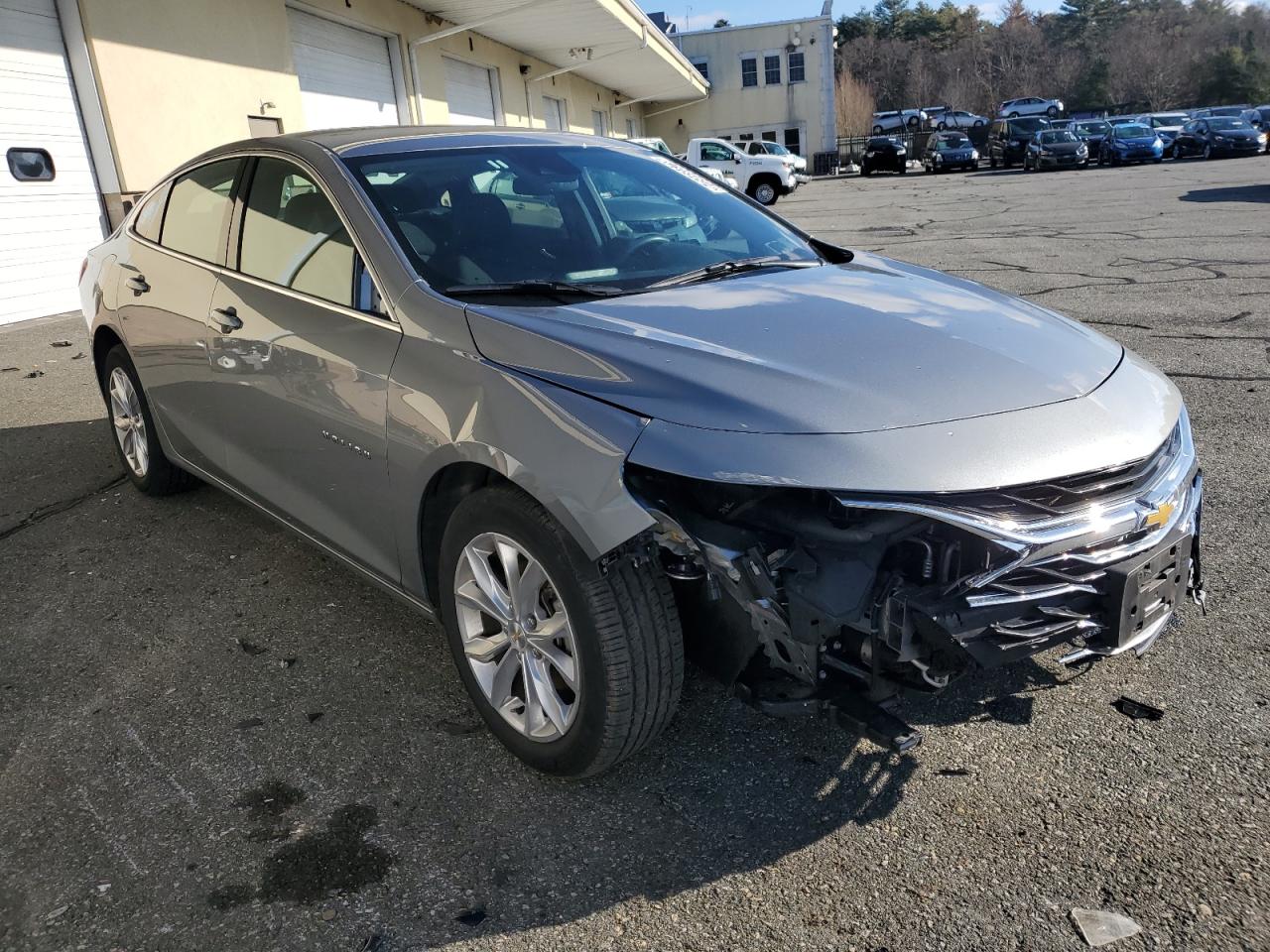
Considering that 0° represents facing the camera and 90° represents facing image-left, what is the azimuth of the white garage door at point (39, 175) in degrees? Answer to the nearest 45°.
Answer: approximately 315°

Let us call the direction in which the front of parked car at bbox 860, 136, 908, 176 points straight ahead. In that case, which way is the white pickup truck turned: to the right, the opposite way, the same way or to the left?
to the left

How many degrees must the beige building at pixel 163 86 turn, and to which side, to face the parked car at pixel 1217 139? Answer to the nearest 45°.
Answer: approximately 90° to its left

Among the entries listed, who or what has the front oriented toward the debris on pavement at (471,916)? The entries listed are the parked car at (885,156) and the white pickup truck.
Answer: the parked car

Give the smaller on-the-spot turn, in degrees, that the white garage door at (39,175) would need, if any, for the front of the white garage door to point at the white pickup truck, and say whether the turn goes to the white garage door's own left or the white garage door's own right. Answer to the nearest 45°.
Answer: approximately 90° to the white garage door's own left

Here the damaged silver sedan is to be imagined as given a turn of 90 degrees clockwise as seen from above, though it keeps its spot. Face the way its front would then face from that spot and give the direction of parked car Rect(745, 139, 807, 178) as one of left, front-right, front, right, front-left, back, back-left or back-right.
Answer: back-right

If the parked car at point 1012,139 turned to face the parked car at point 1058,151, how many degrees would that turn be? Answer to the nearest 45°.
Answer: approximately 45° to its left

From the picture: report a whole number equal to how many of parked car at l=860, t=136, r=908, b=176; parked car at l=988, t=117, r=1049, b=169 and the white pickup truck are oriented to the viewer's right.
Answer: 1

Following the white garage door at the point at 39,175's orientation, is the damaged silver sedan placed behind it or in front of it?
in front

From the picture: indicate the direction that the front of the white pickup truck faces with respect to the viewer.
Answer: facing to the right of the viewer

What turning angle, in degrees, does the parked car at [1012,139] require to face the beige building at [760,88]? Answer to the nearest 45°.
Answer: approximately 90° to its right

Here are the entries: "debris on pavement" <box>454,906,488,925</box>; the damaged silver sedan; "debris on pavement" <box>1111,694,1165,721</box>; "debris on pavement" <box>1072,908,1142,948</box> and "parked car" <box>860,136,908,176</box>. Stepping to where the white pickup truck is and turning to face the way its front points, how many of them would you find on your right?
4

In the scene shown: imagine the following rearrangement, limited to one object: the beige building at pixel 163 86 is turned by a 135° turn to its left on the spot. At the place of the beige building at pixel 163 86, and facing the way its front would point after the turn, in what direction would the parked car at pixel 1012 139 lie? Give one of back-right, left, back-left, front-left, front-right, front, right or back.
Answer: front-right

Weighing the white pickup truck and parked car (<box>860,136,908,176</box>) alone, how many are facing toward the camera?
1

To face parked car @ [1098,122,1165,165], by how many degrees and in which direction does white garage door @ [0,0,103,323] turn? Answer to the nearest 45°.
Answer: approximately 45° to its left

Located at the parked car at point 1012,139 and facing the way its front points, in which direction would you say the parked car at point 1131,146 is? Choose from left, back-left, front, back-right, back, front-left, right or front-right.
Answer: left

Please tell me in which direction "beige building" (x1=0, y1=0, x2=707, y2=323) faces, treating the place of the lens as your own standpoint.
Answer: facing the viewer and to the right of the viewer

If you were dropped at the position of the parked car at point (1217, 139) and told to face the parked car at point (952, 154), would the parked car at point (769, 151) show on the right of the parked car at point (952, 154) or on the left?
left
